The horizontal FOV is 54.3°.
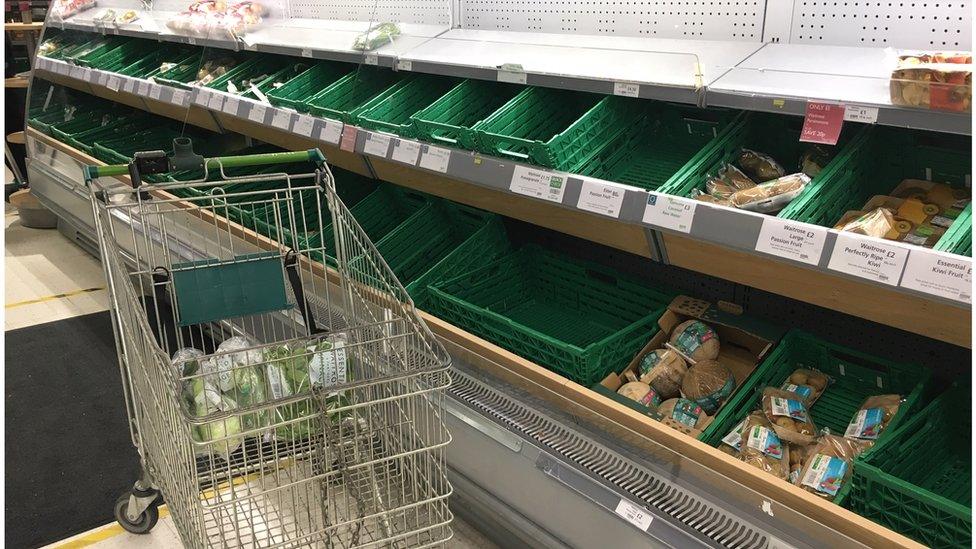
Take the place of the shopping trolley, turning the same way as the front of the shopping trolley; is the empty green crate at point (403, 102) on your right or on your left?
on your left

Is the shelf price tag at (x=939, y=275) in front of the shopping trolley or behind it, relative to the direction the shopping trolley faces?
in front

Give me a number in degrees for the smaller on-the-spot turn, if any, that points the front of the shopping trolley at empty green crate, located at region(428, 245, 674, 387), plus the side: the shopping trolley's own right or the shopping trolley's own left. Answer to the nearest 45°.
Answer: approximately 90° to the shopping trolley's own left

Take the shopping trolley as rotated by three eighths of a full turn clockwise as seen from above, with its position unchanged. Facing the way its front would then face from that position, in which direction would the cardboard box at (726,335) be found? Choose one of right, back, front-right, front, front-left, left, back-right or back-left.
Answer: back

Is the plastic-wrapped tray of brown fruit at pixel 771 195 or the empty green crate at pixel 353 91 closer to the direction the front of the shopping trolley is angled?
the plastic-wrapped tray of brown fruit

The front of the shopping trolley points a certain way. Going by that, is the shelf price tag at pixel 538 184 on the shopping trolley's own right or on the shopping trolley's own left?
on the shopping trolley's own left

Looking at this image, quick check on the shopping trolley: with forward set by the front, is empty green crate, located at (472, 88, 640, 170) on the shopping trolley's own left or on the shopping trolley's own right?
on the shopping trolley's own left

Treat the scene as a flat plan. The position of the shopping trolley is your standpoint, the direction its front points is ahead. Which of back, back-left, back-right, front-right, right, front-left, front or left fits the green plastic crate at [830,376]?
front-left

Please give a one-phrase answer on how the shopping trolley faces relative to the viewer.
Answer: facing the viewer and to the right of the viewer

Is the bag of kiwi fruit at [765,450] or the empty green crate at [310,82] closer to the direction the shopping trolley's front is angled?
the bag of kiwi fruit

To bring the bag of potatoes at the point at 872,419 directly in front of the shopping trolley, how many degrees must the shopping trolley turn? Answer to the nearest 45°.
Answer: approximately 45° to its left
